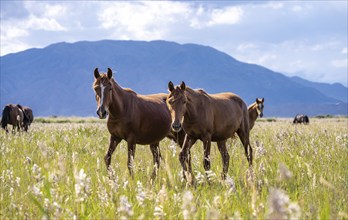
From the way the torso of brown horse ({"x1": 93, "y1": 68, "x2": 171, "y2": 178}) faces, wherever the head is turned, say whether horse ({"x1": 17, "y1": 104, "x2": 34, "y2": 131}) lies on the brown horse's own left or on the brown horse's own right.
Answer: on the brown horse's own right

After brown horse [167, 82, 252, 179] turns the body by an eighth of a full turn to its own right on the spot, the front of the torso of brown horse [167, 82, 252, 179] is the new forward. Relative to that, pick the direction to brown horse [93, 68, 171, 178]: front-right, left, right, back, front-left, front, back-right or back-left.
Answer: front

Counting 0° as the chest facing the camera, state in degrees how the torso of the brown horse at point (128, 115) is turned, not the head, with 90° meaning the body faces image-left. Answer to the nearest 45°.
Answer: approximately 45°

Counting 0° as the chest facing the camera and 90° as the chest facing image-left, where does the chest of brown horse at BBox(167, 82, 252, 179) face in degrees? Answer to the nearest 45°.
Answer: approximately 45°

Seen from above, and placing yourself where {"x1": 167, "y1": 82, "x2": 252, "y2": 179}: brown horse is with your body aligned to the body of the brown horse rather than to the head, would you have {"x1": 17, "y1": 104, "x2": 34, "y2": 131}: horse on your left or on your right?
on your right
